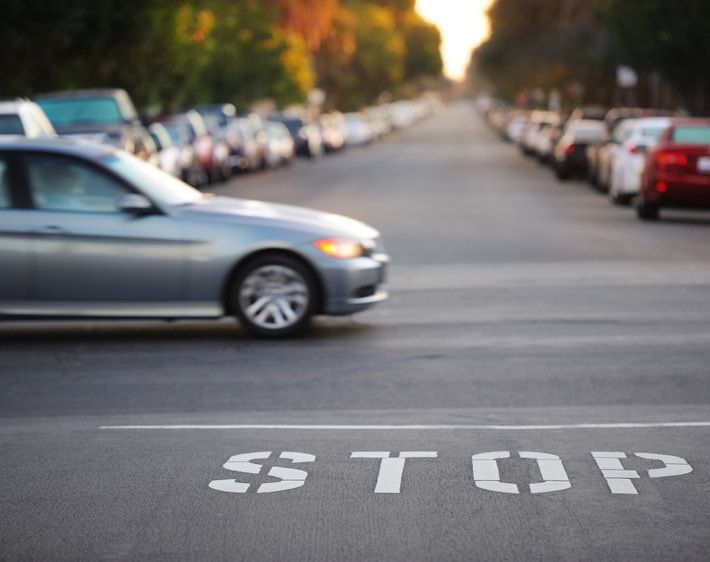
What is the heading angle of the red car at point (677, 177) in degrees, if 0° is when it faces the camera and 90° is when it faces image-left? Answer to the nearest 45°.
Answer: approximately 180°

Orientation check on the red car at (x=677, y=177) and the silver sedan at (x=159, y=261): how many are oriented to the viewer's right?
1

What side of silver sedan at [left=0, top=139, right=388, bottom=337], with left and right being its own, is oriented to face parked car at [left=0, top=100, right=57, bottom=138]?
left

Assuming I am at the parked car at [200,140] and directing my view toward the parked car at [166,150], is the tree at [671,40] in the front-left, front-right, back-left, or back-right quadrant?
back-left

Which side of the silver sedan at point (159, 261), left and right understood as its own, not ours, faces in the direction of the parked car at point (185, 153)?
left

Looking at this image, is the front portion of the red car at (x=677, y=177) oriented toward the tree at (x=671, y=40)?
yes

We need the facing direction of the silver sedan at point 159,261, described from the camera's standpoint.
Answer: facing to the right of the viewer

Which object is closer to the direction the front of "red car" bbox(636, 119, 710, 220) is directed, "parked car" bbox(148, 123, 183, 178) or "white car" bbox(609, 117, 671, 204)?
the white car
